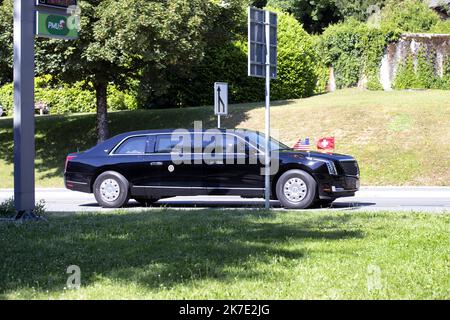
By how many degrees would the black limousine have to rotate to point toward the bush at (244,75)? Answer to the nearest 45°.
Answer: approximately 90° to its left

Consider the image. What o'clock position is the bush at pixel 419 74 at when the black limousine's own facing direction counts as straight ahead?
The bush is roughly at 10 o'clock from the black limousine.

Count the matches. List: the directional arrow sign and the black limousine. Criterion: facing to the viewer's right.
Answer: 1

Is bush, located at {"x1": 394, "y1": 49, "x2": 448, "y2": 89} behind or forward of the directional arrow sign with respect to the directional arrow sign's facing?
behind

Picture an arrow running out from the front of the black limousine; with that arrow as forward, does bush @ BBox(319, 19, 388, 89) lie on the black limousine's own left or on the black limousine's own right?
on the black limousine's own left

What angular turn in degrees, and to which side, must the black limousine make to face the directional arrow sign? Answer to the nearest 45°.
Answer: approximately 90° to its left

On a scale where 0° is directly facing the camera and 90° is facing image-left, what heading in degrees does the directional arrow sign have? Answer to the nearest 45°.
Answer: approximately 0°

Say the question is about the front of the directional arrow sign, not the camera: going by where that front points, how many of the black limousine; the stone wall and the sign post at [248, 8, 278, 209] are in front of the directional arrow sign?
2

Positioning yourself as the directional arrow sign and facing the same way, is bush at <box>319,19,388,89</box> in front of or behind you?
behind

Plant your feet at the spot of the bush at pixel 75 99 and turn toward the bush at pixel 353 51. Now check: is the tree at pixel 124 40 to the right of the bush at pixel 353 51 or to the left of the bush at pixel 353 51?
right

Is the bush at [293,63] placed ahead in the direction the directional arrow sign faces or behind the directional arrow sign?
behind

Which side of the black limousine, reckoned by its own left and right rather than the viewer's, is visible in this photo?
right

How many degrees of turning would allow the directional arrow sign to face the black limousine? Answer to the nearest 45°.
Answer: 0° — it already faces it

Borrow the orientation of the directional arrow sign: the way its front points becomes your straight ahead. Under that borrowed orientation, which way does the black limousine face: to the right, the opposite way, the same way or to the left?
to the left

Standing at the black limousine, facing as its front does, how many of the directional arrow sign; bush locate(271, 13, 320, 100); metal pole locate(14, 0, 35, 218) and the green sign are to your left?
2

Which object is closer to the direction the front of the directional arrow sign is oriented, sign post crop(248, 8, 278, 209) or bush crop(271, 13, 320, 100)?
the sign post

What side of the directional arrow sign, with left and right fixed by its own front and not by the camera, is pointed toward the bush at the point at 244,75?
back
